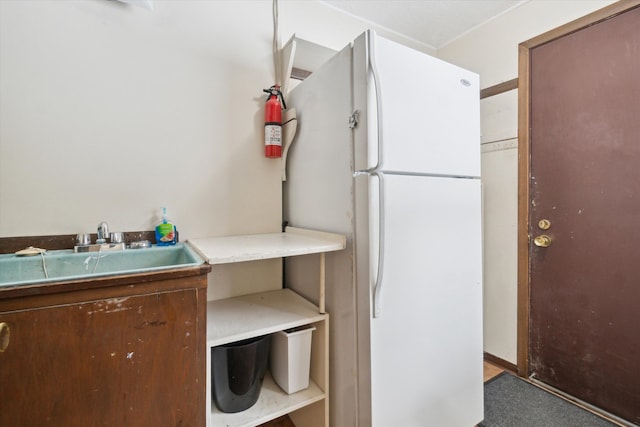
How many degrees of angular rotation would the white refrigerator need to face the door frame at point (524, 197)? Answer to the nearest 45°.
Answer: approximately 90° to its left

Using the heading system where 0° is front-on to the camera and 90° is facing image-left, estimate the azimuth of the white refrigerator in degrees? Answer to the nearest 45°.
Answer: approximately 315°

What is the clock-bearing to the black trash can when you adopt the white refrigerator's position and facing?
The black trash can is roughly at 4 o'clock from the white refrigerator.

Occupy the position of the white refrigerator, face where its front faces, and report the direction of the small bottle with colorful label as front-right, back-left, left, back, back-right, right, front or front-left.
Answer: back-right

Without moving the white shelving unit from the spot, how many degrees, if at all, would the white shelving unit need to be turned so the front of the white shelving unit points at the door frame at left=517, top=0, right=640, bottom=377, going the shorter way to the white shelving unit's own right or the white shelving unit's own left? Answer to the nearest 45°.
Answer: approximately 45° to the white shelving unit's own left

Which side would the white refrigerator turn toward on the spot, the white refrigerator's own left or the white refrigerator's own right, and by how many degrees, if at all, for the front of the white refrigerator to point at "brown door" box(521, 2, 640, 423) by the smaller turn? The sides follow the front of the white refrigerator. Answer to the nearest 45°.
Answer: approximately 90° to the white refrigerator's own left
